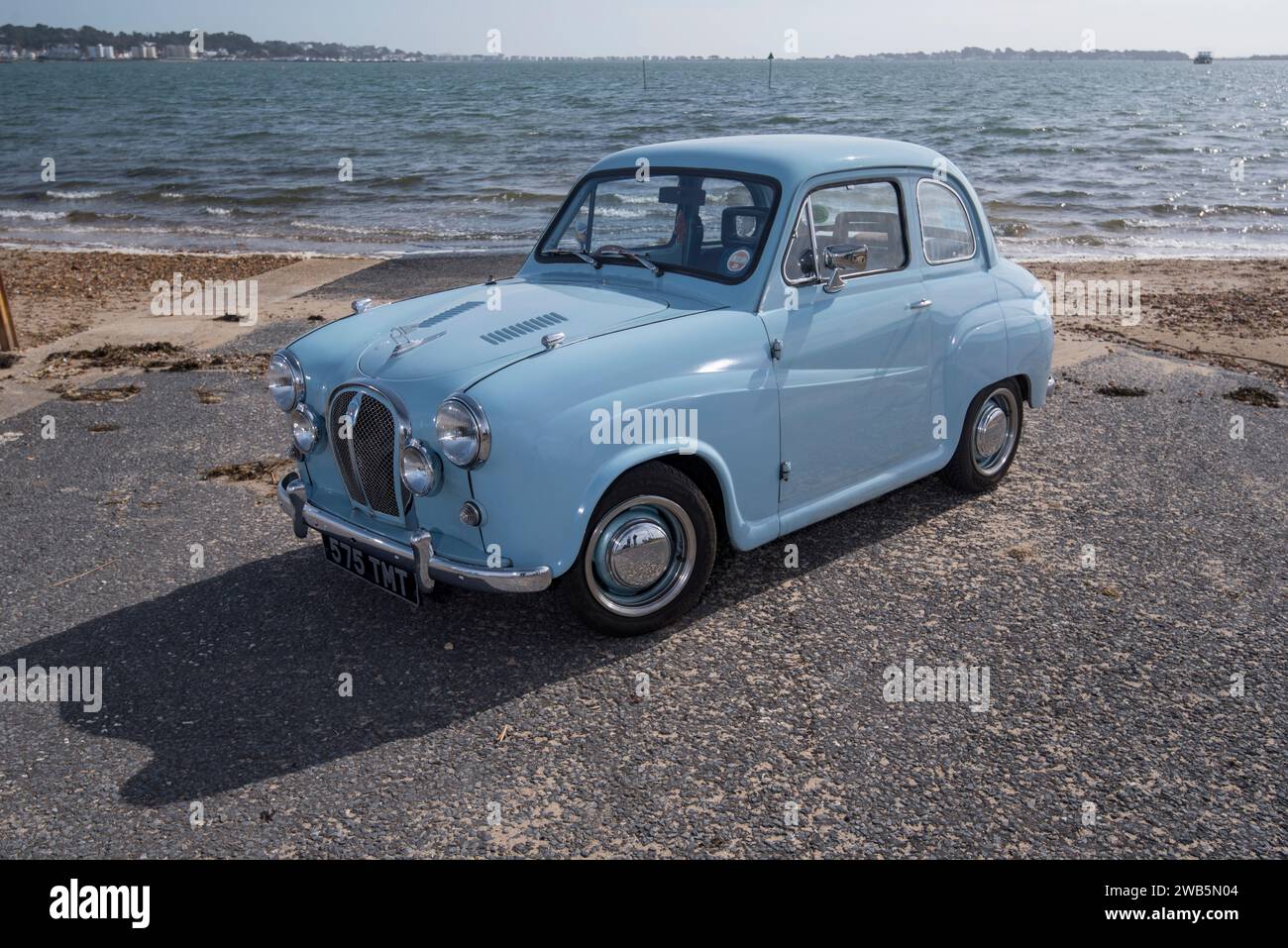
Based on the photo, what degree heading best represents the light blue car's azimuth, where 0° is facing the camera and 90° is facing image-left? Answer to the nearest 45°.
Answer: approximately 45°
